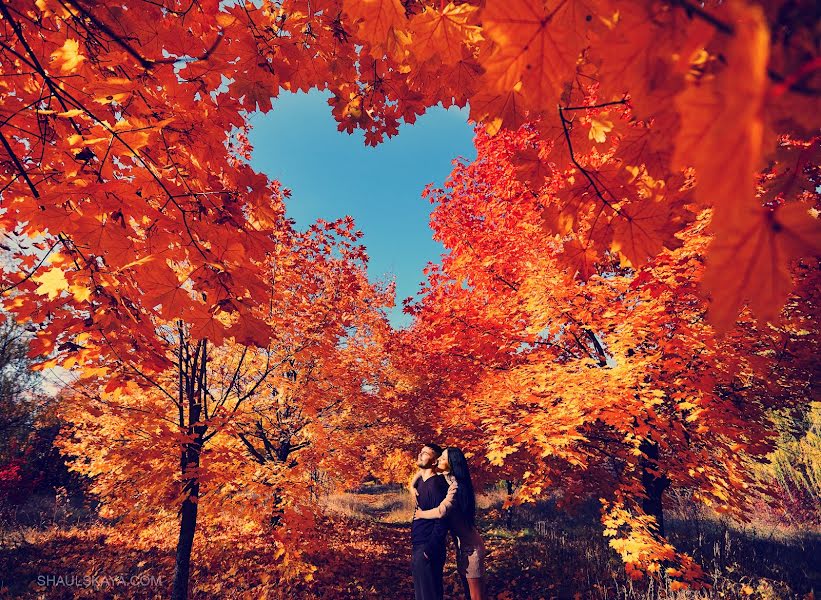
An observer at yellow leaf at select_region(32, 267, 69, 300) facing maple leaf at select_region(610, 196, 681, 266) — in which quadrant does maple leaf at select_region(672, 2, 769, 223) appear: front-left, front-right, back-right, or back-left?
front-right

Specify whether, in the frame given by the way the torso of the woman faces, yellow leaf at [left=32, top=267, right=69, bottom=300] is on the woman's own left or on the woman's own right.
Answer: on the woman's own left

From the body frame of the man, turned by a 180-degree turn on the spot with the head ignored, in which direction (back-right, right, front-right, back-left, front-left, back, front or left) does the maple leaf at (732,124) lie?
back-right

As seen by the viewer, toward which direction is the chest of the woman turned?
to the viewer's left

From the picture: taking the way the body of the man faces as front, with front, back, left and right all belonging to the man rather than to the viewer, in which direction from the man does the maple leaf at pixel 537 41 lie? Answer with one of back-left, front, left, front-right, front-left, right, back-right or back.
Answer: front-left

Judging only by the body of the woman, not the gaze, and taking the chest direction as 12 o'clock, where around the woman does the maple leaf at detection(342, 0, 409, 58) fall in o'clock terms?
The maple leaf is roughly at 9 o'clock from the woman.

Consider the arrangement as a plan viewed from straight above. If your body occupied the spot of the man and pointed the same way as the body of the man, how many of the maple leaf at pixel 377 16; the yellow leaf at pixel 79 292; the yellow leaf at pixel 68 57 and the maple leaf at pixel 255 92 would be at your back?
0

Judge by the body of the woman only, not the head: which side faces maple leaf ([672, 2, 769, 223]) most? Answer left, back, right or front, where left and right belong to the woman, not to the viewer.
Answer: left

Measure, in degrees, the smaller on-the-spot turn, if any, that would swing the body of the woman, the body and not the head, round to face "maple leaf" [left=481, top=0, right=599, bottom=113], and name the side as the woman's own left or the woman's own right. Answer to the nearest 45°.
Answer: approximately 90° to the woman's own left

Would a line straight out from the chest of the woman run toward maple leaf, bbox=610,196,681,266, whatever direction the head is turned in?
no

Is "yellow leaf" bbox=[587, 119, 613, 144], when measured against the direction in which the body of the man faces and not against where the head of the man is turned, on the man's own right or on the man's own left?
on the man's own left
